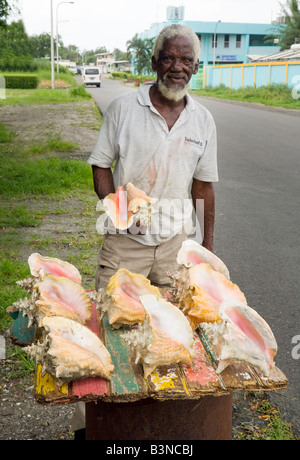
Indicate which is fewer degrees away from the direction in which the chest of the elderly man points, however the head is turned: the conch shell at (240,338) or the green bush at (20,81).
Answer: the conch shell

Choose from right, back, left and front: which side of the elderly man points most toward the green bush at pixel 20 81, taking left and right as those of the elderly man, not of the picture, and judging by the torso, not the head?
back

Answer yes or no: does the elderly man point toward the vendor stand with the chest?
yes

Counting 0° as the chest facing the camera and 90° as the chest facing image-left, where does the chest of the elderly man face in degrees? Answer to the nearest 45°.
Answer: approximately 0°

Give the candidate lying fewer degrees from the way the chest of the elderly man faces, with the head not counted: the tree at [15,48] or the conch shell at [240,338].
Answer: the conch shell

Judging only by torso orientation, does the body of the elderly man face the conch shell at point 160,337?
yes

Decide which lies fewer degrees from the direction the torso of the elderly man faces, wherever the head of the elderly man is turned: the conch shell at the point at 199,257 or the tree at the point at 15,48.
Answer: the conch shell

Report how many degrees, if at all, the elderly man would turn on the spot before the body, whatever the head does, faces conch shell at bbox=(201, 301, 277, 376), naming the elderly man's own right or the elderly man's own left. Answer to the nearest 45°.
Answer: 0° — they already face it

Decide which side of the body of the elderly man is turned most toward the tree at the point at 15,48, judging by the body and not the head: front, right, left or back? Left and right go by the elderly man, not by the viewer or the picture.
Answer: back
